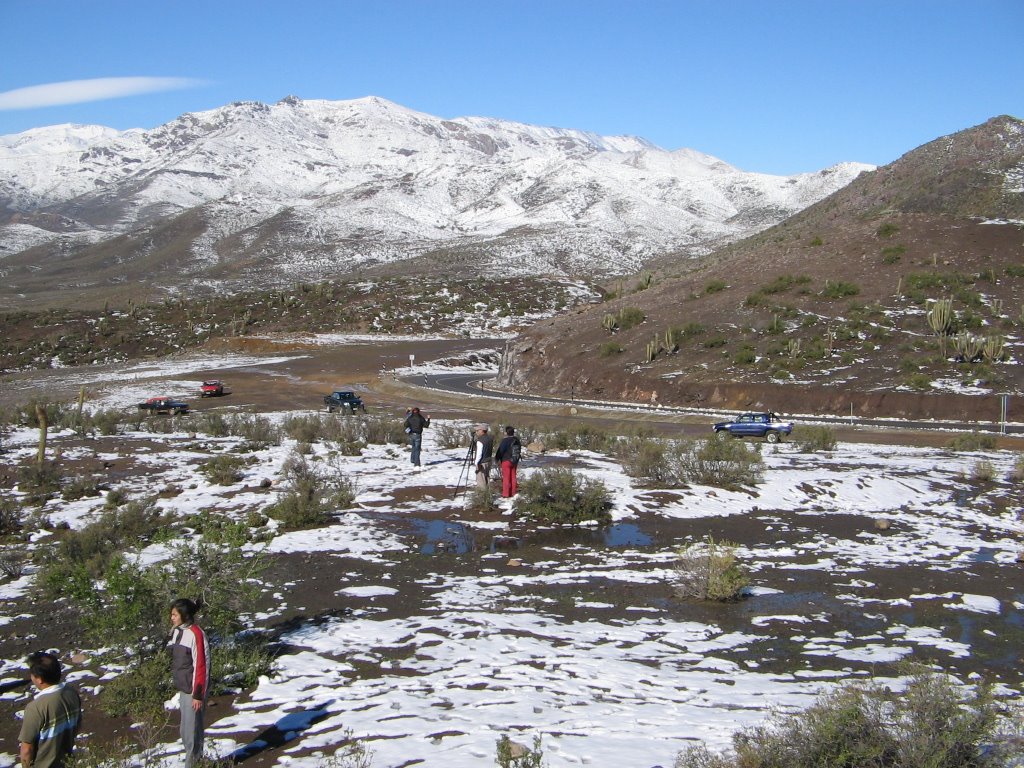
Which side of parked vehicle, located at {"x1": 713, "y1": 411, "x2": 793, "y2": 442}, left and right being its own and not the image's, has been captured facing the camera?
left

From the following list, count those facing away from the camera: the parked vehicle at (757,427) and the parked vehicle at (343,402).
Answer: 0

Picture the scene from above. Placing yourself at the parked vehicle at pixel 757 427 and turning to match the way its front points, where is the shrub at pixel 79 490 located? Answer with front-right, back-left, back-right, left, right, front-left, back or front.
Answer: front-left

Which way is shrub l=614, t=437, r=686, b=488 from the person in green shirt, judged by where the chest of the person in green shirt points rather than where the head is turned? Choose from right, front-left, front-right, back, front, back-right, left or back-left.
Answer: right

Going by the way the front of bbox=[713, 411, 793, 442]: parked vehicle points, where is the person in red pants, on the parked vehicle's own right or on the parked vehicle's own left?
on the parked vehicle's own left

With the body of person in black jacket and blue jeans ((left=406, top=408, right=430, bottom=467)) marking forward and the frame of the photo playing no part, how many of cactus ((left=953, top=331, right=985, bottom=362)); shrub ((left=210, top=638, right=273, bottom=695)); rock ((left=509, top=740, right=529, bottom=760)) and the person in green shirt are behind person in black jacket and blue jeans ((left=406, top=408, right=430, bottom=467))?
3

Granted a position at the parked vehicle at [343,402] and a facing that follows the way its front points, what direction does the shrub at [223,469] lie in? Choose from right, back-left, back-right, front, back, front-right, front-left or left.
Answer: front-right

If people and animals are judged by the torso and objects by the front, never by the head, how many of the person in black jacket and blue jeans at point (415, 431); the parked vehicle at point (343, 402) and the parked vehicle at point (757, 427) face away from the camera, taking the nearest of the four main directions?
1

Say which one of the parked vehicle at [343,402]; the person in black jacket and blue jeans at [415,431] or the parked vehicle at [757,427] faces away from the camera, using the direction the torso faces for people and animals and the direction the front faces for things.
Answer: the person in black jacket and blue jeans

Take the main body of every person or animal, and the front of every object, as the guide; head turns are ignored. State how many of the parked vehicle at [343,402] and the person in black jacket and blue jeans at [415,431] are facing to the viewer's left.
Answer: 0
